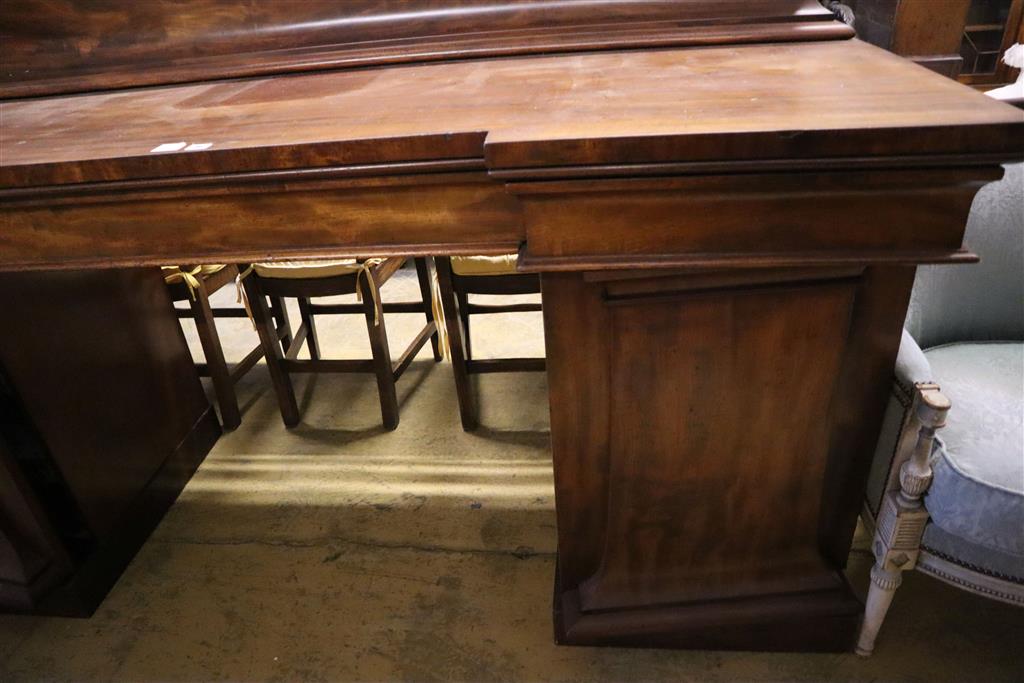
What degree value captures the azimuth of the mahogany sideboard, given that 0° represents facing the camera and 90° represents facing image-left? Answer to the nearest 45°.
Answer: approximately 0°

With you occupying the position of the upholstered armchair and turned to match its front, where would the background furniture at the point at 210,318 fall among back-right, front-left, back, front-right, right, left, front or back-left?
right

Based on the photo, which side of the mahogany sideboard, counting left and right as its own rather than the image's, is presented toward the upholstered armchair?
left

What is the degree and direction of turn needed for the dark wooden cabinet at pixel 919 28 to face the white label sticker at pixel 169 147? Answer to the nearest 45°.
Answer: approximately 45° to its right

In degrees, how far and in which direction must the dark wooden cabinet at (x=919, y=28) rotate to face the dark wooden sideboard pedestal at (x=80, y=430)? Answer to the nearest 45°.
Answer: approximately 45° to its right

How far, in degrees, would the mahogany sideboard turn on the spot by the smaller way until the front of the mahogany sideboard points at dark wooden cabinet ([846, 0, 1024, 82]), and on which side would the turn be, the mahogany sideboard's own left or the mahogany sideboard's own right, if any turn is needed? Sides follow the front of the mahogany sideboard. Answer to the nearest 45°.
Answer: approximately 135° to the mahogany sideboard's own left

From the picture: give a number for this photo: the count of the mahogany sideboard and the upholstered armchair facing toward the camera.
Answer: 2

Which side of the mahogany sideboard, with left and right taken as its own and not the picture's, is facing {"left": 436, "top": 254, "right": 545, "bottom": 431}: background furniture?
back

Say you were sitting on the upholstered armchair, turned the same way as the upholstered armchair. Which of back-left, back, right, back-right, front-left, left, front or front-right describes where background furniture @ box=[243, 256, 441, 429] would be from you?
right

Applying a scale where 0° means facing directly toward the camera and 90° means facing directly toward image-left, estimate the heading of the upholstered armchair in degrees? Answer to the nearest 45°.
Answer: approximately 0°
